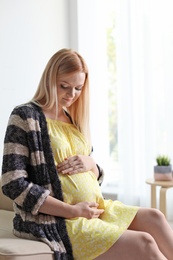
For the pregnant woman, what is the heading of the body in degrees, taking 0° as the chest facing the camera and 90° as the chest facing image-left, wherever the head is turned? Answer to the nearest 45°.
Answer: approximately 315°
